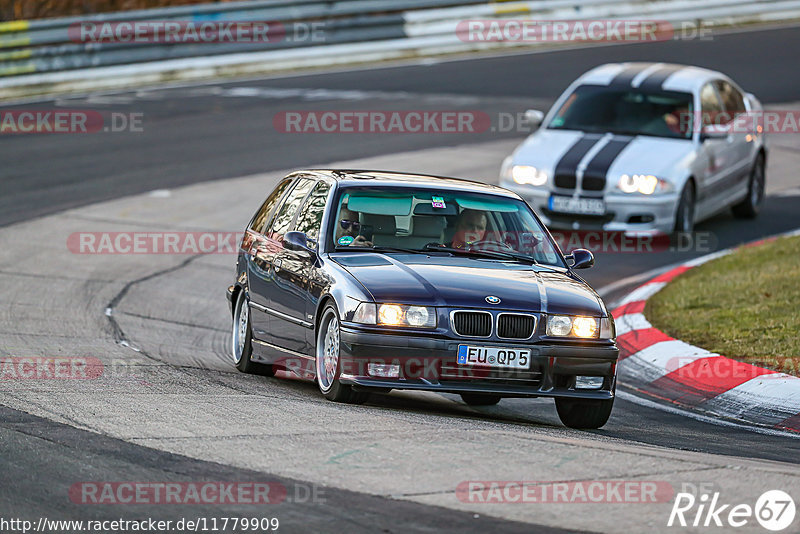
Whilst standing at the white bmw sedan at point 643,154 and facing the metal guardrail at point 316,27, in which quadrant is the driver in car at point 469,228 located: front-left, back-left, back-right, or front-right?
back-left

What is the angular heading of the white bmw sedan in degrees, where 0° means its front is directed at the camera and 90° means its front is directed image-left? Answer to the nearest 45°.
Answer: approximately 45°

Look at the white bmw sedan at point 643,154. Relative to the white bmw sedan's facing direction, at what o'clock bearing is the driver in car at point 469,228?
The driver in car is roughly at 11 o'clock from the white bmw sedan.

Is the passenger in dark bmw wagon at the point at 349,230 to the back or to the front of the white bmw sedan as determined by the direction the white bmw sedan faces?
to the front

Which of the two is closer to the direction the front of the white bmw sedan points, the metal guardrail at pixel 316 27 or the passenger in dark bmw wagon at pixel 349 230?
the passenger in dark bmw wagon

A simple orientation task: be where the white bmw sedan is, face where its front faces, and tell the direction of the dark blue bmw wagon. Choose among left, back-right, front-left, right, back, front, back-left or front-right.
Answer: front-left

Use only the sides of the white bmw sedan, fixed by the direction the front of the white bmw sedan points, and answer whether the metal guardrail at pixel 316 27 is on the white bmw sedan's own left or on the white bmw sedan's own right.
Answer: on the white bmw sedan's own right

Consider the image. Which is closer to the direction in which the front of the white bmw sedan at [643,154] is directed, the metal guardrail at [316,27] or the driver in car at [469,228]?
the driver in car

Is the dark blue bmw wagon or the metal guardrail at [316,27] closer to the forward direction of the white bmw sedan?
the dark blue bmw wagon
